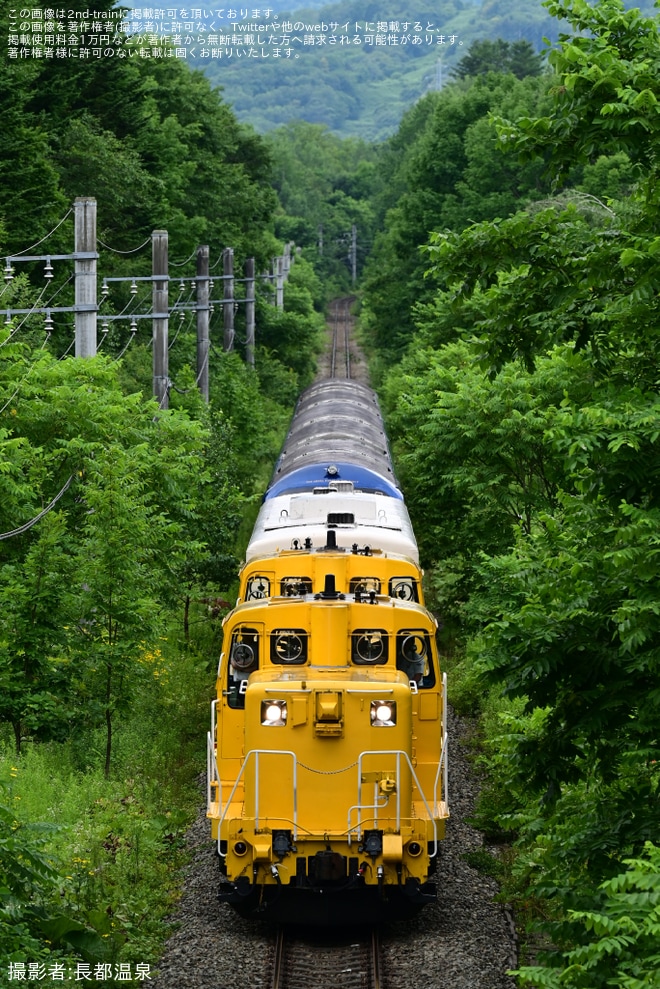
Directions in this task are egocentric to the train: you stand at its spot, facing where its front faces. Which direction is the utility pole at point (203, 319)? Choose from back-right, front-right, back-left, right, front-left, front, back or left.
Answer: back

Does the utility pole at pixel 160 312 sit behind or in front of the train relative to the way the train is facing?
behind

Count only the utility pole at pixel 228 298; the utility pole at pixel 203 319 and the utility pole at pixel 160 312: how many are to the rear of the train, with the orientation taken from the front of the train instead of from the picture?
3

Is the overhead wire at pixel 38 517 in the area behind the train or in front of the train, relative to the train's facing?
behind

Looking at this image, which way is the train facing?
toward the camera

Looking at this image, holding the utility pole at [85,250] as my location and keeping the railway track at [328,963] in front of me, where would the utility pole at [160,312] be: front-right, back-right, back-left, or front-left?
back-left

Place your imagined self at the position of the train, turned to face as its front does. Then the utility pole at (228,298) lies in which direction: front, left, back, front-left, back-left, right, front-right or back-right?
back

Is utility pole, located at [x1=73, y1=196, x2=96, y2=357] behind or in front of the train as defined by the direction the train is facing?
behind
